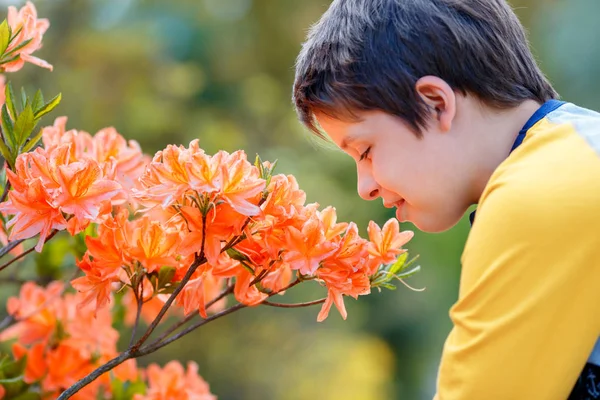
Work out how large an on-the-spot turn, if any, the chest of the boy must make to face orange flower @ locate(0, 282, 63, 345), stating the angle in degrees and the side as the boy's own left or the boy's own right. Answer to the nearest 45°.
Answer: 0° — they already face it

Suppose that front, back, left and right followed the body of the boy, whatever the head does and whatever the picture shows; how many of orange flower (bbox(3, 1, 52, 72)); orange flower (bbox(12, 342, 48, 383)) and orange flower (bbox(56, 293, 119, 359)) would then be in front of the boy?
3

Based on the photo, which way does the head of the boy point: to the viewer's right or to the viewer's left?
to the viewer's left

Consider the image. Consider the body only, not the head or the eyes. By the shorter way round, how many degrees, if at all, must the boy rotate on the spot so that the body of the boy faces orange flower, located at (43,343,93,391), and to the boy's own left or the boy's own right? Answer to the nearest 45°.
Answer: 0° — they already face it

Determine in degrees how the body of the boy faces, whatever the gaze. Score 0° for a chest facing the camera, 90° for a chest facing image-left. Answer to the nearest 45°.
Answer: approximately 90°

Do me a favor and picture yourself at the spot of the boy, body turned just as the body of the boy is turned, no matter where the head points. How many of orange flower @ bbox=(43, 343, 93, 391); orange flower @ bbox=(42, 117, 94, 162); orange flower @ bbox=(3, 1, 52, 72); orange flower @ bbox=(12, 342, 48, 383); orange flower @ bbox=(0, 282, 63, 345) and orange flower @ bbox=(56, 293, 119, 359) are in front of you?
6

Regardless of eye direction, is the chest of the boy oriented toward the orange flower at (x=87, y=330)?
yes

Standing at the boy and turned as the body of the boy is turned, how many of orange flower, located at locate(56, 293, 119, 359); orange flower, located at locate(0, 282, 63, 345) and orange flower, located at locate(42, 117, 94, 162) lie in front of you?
3
